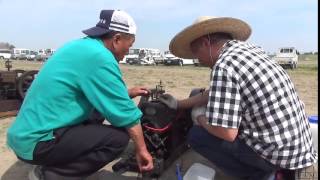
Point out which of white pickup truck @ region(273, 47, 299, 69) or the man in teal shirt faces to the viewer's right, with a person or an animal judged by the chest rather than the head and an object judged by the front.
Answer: the man in teal shirt

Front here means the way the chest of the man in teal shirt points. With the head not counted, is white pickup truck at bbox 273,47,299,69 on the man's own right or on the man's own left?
on the man's own left

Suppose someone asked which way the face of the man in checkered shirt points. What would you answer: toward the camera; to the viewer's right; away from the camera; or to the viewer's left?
to the viewer's left

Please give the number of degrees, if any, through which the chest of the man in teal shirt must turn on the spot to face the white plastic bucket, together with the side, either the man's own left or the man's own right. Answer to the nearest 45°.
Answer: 0° — they already face it

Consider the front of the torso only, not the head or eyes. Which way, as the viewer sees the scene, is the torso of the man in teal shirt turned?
to the viewer's right

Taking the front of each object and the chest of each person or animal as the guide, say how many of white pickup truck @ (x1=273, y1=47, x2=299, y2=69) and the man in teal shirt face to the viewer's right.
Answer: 1

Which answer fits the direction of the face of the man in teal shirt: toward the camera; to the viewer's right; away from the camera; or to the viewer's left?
to the viewer's right

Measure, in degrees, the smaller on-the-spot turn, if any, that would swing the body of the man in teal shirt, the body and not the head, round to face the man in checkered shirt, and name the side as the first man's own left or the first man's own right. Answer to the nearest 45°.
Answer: approximately 45° to the first man's own right

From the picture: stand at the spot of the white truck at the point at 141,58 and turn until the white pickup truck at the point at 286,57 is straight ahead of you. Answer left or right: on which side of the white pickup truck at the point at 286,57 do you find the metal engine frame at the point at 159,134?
right
